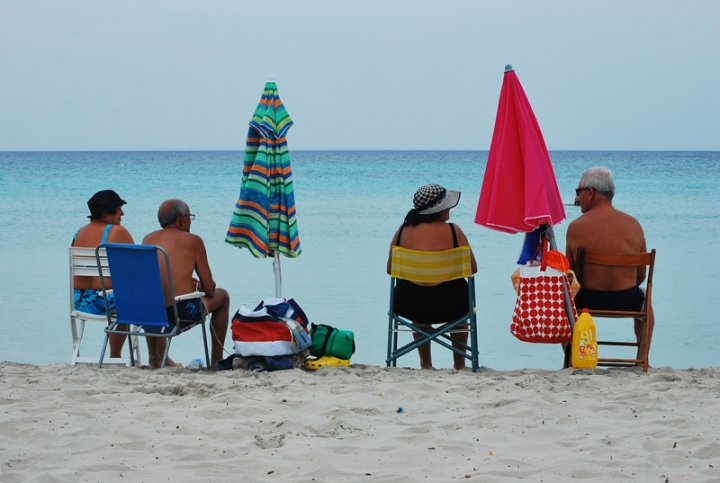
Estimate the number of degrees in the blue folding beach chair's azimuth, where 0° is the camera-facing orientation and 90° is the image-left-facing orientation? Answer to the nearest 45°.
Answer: approximately 225°

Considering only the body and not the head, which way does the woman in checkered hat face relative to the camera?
away from the camera

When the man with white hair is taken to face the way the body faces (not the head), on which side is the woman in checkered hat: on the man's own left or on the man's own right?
on the man's own left

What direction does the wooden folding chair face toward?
away from the camera

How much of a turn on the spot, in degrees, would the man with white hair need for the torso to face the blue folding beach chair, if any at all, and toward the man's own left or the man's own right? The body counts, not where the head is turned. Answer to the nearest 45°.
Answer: approximately 90° to the man's own left

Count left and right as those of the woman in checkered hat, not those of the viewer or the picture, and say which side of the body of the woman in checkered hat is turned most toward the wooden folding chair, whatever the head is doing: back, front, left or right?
right

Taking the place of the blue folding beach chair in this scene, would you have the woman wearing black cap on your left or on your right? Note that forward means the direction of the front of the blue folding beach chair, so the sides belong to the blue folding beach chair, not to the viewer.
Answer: on your left

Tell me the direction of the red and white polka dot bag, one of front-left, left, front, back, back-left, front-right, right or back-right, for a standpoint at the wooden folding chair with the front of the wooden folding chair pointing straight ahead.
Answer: back-left

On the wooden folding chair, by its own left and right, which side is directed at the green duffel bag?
left

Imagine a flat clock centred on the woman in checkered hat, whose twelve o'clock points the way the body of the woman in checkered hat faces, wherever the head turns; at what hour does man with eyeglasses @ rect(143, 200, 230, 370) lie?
The man with eyeglasses is roughly at 9 o'clock from the woman in checkered hat.

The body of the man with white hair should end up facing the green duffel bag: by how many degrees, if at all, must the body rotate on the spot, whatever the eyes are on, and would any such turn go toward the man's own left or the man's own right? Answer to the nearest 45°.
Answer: approximately 90° to the man's own left

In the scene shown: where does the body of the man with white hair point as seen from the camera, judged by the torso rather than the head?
away from the camera

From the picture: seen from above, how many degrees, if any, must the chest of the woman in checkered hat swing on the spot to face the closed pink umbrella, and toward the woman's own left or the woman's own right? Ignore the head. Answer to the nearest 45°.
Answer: approximately 135° to the woman's own right

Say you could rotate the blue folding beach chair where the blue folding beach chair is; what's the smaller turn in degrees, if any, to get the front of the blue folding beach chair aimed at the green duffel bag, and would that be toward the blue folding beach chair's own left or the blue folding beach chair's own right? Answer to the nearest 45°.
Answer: approximately 45° to the blue folding beach chair's own right
